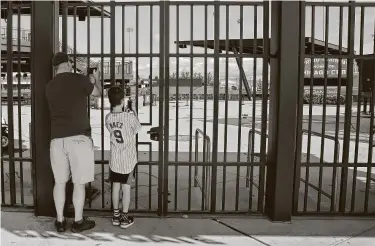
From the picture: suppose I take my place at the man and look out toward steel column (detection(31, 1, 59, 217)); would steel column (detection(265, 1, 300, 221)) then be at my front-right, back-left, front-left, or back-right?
back-right

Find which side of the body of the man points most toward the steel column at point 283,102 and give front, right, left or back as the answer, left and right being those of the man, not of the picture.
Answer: right

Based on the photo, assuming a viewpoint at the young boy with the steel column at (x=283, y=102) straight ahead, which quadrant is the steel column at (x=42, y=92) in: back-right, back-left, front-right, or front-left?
back-left

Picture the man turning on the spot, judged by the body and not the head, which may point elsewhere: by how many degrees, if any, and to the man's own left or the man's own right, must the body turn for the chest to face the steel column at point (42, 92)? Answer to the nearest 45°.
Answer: approximately 45° to the man's own left

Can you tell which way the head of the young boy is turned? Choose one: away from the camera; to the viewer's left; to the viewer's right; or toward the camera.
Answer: away from the camera

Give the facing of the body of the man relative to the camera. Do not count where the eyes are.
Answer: away from the camera
